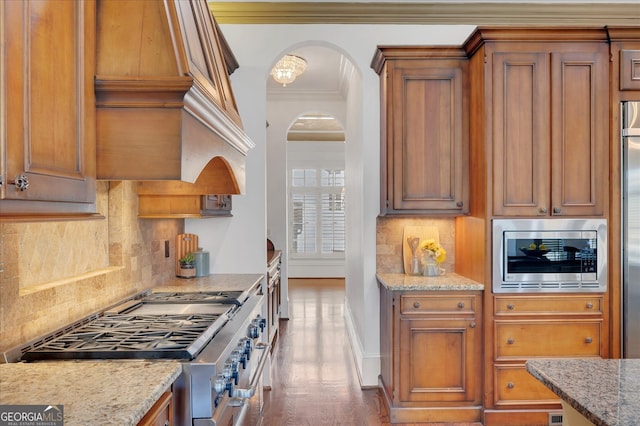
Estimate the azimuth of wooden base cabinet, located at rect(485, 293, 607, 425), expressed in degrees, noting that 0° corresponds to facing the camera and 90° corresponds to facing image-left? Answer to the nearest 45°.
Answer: approximately 0°

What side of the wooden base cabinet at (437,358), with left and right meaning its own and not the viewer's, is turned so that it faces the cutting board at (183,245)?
right

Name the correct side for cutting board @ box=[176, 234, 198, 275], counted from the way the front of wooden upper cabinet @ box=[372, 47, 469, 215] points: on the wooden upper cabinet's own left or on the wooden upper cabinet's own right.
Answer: on the wooden upper cabinet's own right

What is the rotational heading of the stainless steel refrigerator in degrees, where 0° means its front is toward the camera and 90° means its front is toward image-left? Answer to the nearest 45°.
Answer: approximately 0°

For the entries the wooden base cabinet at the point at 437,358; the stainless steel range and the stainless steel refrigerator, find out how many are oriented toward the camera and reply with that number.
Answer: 2

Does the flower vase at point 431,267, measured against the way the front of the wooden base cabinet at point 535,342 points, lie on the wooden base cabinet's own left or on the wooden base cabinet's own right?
on the wooden base cabinet's own right
